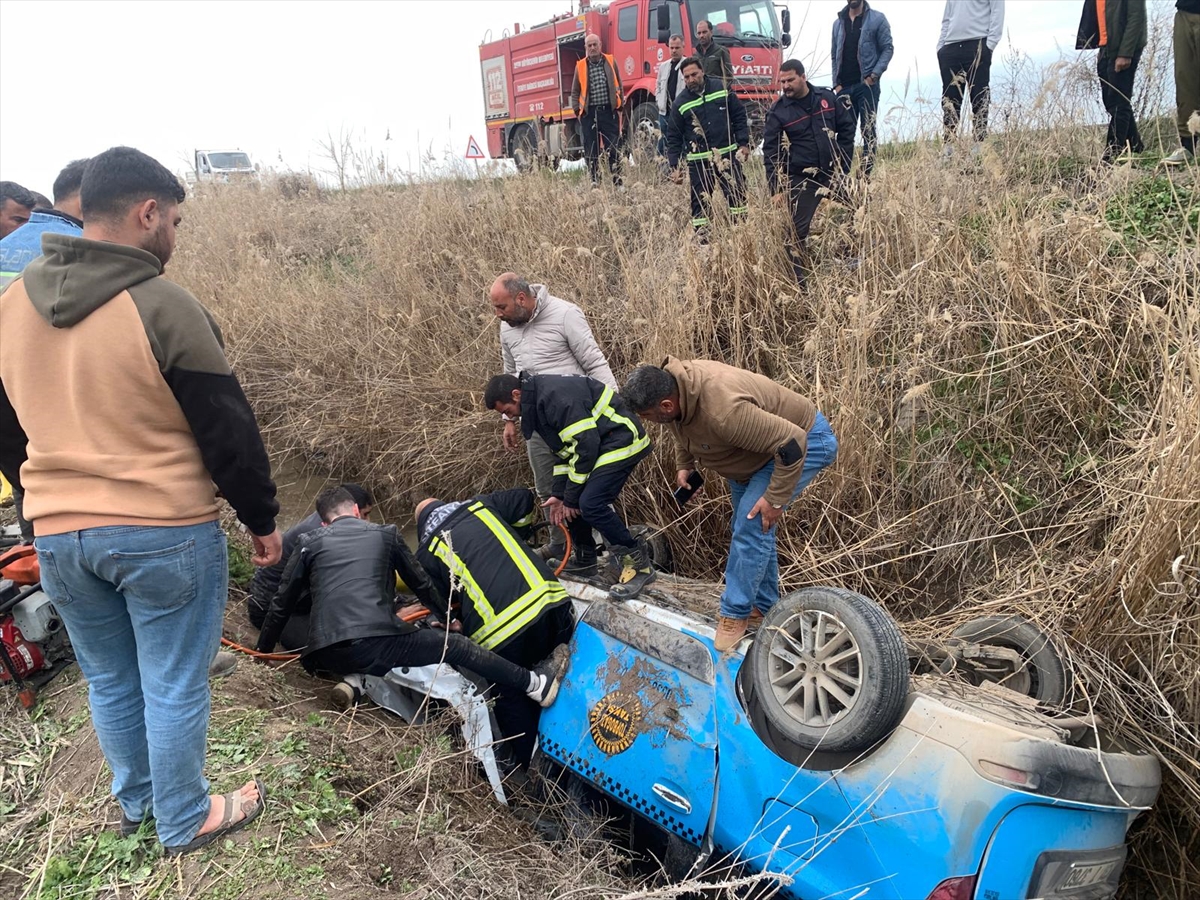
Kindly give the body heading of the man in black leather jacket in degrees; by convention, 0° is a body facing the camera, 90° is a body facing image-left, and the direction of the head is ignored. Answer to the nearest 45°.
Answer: approximately 180°

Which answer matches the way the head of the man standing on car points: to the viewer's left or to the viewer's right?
to the viewer's left

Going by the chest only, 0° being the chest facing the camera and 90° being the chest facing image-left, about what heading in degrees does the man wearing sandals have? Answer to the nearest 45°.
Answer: approximately 225°

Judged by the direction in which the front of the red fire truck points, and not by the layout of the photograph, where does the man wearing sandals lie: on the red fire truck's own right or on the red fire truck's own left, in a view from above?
on the red fire truck's own right

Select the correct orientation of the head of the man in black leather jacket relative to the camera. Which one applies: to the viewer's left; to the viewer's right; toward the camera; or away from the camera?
away from the camera

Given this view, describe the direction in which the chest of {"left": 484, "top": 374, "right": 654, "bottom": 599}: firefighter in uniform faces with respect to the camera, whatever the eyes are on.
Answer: to the viewer's left

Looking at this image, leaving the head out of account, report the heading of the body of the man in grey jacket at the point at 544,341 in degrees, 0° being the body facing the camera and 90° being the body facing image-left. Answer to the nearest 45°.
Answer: approximately 45°

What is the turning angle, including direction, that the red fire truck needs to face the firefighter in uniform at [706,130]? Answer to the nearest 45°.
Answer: approximately 45° to its right
